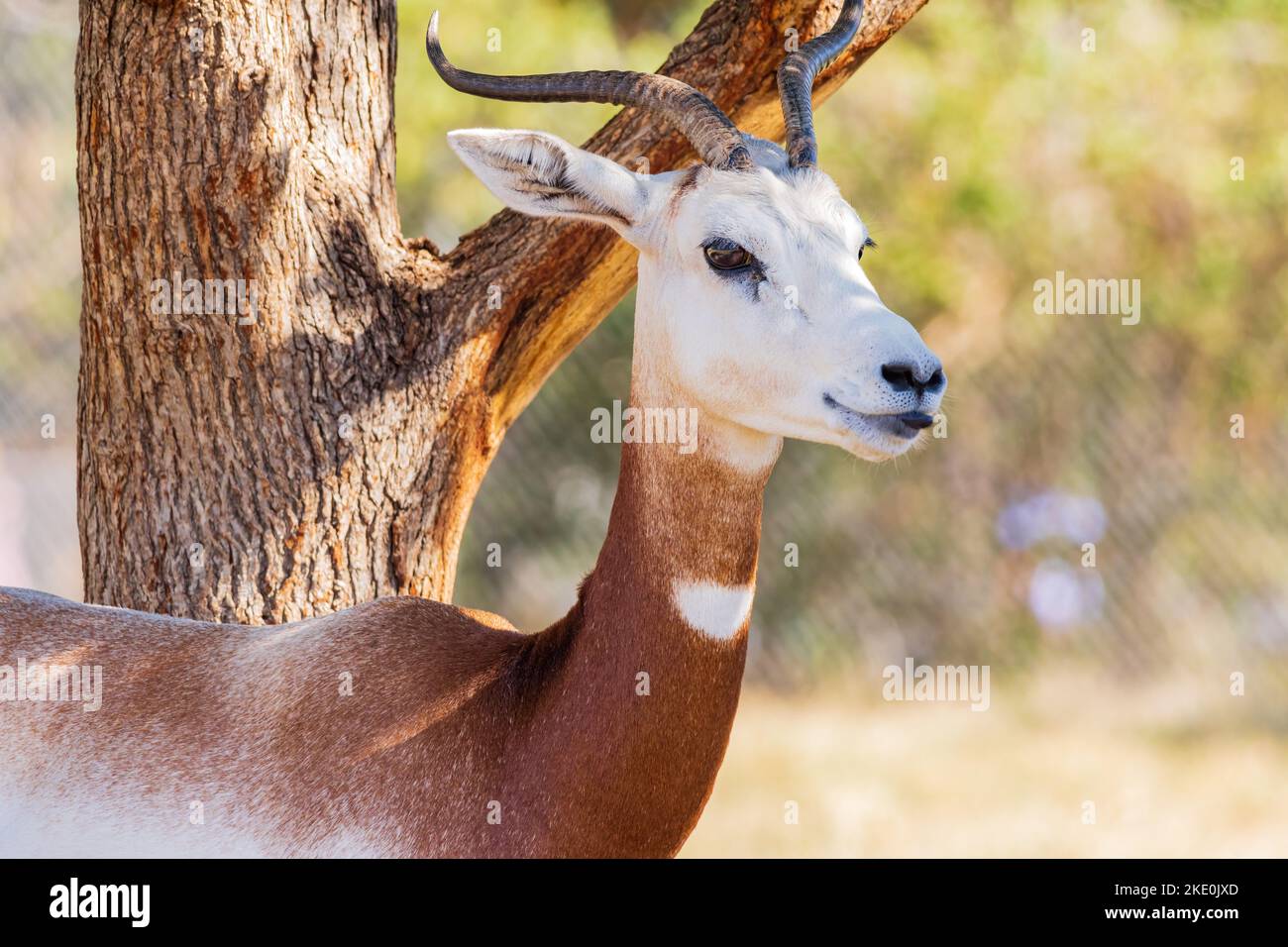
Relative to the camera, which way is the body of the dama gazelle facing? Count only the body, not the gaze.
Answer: to the viewer's right

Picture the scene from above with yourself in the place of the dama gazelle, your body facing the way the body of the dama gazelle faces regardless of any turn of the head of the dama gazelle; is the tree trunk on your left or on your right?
on your left
